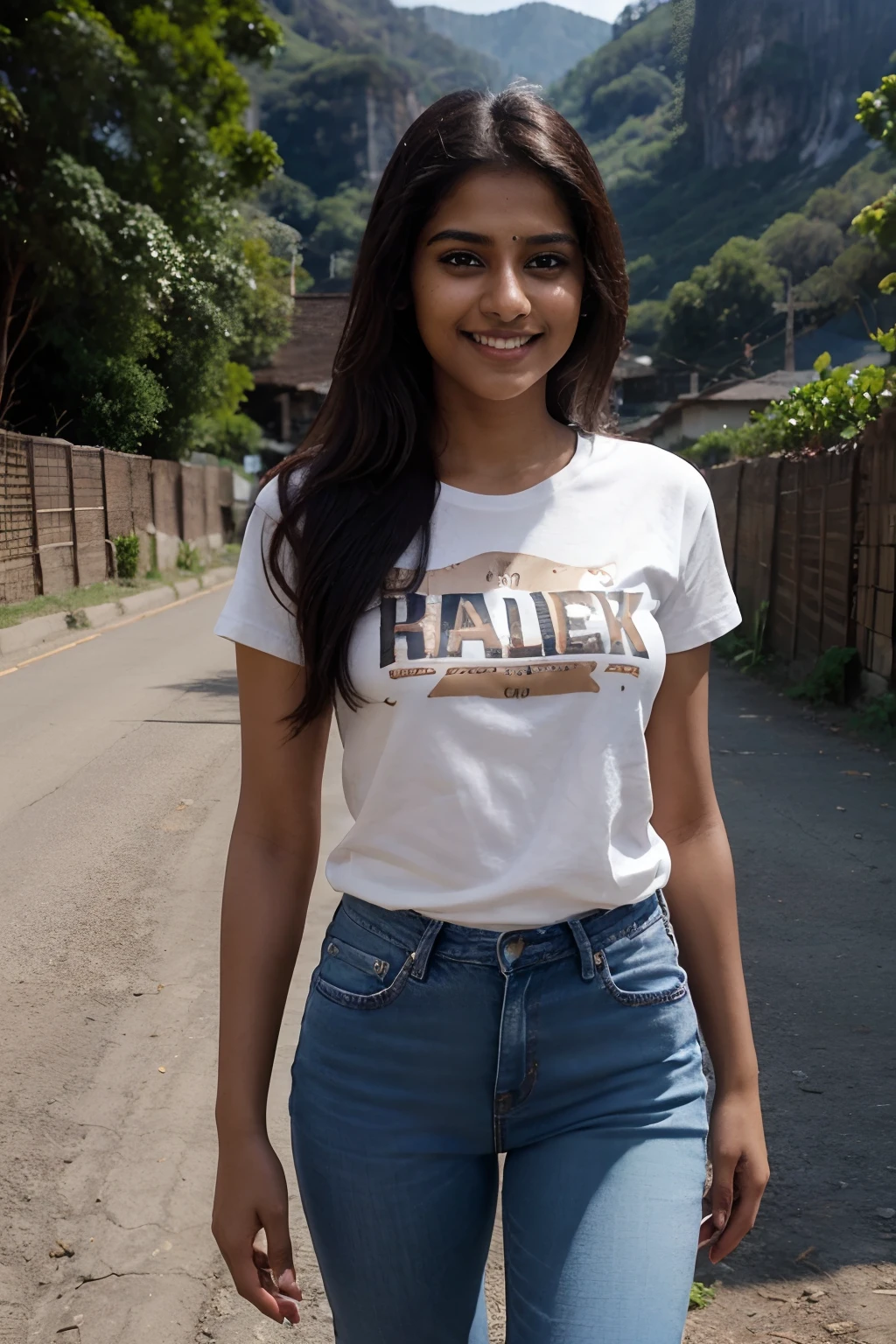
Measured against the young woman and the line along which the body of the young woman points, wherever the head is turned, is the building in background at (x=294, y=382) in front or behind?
behind

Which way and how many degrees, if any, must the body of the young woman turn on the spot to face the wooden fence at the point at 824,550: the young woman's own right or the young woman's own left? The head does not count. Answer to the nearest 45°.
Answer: approximately 180°

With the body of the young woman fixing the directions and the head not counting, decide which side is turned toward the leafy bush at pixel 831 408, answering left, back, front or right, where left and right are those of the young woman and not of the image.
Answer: back

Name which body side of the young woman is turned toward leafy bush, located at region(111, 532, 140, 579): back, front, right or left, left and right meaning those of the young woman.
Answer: back

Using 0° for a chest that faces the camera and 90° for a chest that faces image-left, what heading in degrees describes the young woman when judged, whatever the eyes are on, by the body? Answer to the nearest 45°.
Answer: approximately 0°

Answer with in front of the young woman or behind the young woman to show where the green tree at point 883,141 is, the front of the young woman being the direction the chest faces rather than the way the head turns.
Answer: behind

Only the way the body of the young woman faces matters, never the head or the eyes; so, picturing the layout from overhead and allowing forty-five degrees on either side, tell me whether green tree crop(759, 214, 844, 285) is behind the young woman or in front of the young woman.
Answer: behind

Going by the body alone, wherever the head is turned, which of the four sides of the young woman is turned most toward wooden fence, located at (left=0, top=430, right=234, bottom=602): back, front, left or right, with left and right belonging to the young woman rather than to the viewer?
back

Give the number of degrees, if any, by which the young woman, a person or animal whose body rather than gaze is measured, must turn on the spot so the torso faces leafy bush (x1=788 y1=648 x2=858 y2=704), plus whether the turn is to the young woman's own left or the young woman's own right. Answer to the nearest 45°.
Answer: approximately 180°
